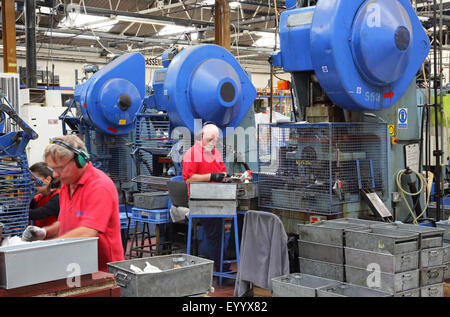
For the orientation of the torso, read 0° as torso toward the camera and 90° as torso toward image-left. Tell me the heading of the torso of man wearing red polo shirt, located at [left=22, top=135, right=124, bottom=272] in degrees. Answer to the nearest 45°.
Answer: approximately 45°

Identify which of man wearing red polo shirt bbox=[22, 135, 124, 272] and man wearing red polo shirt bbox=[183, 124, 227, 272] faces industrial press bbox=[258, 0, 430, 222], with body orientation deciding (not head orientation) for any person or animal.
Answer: man wearing red polo shirt bbox=[183, 124, 227, 272]

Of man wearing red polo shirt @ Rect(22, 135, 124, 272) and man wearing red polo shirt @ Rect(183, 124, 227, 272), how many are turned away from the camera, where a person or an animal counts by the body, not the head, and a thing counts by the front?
0

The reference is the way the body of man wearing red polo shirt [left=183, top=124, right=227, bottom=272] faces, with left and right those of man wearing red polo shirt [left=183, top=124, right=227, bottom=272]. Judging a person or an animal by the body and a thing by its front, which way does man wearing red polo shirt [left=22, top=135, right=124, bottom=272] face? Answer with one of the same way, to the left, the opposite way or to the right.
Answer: to the right

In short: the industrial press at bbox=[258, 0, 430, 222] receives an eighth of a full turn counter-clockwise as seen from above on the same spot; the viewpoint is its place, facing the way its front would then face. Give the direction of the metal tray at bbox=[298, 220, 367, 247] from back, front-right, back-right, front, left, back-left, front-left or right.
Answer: front

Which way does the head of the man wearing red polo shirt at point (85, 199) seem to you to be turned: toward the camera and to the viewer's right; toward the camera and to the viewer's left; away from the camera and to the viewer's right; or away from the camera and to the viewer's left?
toward the camera and to the viewer's left

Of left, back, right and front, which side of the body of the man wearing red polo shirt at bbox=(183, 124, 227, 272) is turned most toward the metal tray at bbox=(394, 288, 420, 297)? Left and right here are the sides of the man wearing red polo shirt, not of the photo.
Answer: front

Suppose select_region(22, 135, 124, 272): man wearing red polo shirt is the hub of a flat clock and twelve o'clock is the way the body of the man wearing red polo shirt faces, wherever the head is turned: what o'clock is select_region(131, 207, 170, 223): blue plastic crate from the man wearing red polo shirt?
The blue plastic crate is roughly at 5 o'clock from the man wearing red polo shirt.

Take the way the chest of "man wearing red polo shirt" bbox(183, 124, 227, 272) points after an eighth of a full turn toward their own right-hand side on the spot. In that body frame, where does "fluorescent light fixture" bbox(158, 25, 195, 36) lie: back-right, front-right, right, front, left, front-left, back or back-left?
back

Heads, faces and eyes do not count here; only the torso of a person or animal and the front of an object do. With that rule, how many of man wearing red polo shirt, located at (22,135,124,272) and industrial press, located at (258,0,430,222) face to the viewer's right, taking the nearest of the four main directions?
0

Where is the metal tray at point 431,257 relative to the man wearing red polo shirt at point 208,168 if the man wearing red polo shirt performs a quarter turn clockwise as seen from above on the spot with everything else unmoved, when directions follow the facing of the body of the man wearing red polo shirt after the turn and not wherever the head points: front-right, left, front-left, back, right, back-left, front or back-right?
left
